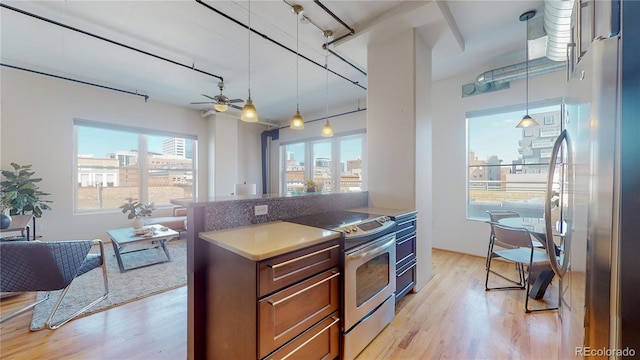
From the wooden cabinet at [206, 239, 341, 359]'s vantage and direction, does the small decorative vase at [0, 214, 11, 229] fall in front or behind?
behind

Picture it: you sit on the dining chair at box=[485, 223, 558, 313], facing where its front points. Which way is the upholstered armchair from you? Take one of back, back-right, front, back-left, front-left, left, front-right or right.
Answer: back

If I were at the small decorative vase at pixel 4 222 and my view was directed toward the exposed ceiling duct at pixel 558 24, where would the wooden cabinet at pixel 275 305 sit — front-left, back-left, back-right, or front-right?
front-right

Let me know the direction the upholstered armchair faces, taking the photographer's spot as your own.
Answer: facing away from the viewer and to the right of the viewer

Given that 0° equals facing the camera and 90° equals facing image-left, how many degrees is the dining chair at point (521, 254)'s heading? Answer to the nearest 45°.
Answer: approximately 225°

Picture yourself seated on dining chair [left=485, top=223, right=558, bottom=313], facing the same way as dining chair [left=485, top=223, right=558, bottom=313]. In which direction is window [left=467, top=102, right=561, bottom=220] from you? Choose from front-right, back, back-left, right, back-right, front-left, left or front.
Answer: front-left

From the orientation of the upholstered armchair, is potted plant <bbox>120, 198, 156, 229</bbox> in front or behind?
in front

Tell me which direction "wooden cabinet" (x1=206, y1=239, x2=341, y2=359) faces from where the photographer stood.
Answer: facing the viewer and to the right of the viewer
